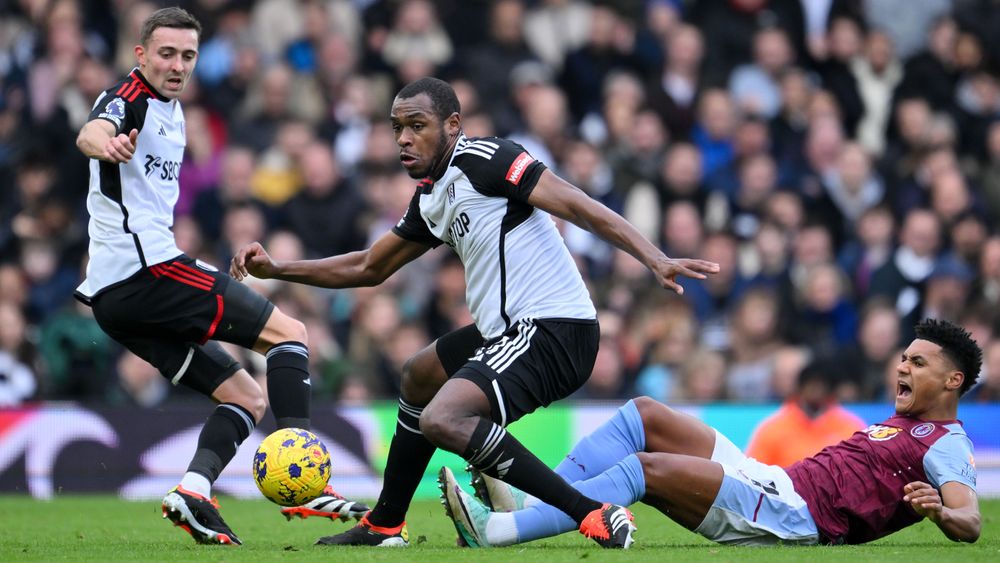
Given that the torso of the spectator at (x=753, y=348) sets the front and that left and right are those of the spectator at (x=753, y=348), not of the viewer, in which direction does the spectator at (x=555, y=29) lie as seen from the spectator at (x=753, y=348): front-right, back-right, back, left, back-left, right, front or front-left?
back-right

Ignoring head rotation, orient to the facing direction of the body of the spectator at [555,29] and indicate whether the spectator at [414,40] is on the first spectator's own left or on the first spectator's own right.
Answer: on the first spectator's own right

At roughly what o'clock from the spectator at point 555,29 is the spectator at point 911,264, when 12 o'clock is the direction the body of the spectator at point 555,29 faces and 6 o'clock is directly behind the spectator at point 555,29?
the spectator at point 911,264 is roughly at 10 o'clock from the spectator at point 555,29.

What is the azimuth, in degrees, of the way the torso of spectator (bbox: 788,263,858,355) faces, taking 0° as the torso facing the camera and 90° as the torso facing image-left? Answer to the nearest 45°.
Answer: approximately 0°

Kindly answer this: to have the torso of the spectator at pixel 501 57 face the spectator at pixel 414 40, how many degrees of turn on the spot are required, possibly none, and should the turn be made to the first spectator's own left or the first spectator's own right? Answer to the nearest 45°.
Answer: approximately 90° to the first spectator's own right

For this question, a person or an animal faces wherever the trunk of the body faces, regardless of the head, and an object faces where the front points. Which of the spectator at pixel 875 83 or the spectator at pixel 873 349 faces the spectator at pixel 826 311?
the spectator at pixel 875 83

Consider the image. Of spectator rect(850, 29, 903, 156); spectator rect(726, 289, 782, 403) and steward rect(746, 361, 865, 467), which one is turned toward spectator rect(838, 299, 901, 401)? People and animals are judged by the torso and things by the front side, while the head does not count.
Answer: spectator rect(850, 29, 903, 156)

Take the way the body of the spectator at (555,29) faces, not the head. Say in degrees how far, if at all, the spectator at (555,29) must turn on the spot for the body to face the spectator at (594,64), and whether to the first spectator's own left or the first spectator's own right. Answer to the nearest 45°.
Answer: approximately 45° to the first spectator's own left
